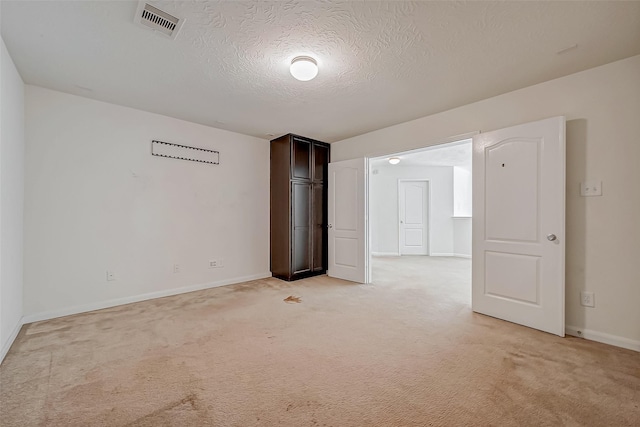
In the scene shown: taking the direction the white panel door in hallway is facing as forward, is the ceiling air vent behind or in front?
in front

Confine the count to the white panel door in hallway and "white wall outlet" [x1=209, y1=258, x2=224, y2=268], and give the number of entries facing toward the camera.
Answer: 2

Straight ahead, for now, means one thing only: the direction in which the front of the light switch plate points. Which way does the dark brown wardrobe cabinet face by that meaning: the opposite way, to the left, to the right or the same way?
to the left

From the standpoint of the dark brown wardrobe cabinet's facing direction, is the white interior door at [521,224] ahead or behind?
ahead

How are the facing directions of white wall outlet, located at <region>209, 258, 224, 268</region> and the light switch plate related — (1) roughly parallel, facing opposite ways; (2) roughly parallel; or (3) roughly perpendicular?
roughly perpendicular

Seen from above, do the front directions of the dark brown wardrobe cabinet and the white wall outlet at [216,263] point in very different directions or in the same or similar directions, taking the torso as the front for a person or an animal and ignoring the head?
same or similar directions

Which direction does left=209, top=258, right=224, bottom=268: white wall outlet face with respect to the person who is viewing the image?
facing the viewer

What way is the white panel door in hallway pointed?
toward the camera

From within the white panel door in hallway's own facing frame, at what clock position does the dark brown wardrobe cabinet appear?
The dark brown wardrobe cabinet is roughly at 1 o'clock from the white panel door in hallway.

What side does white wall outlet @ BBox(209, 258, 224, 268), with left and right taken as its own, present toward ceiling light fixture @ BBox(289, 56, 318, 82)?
front

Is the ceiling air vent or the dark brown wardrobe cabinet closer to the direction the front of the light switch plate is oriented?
the ceiling air vent

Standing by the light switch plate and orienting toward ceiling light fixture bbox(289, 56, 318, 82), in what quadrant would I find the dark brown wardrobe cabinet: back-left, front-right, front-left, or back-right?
front-right

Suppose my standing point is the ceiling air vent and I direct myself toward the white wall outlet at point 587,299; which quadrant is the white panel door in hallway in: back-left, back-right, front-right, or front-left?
front-left
